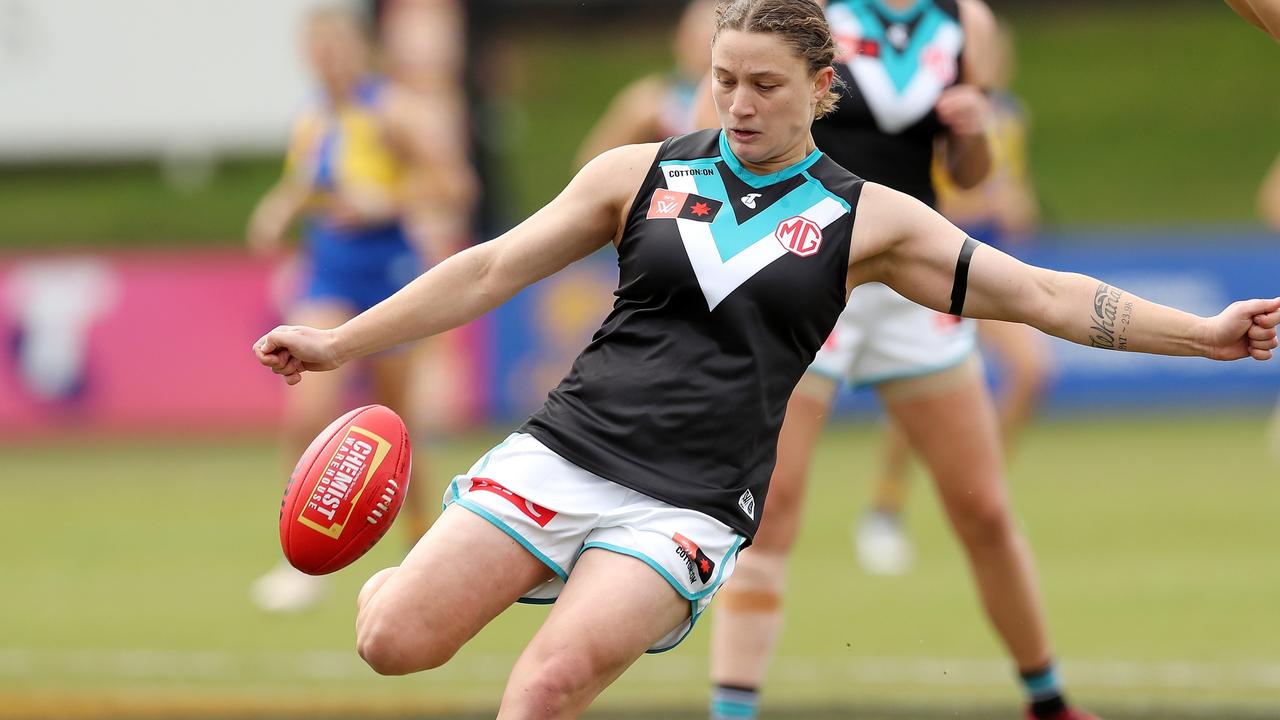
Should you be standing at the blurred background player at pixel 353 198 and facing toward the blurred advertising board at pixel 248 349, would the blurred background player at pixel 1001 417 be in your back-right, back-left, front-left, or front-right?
back-right

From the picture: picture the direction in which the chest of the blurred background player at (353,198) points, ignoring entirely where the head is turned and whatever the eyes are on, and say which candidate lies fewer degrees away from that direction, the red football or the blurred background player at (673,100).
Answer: the red football

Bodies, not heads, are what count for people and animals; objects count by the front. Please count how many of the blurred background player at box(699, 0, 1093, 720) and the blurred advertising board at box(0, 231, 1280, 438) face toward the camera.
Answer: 2

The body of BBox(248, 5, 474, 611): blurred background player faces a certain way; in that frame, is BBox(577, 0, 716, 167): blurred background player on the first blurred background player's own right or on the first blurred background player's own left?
on the first blurred background player's own left

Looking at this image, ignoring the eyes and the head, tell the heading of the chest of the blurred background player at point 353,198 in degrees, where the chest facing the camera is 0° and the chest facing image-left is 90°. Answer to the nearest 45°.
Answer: approximately 45°

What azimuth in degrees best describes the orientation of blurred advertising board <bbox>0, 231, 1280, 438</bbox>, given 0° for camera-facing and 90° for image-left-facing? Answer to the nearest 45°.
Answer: approximately 0°

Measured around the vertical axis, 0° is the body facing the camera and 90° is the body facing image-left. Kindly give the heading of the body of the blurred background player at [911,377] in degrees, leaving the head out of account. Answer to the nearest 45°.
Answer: approximately 0°

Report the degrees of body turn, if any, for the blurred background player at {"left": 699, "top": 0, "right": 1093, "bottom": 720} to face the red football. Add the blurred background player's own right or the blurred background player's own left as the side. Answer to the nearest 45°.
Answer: approximately 45° to the blurred background player's own right
